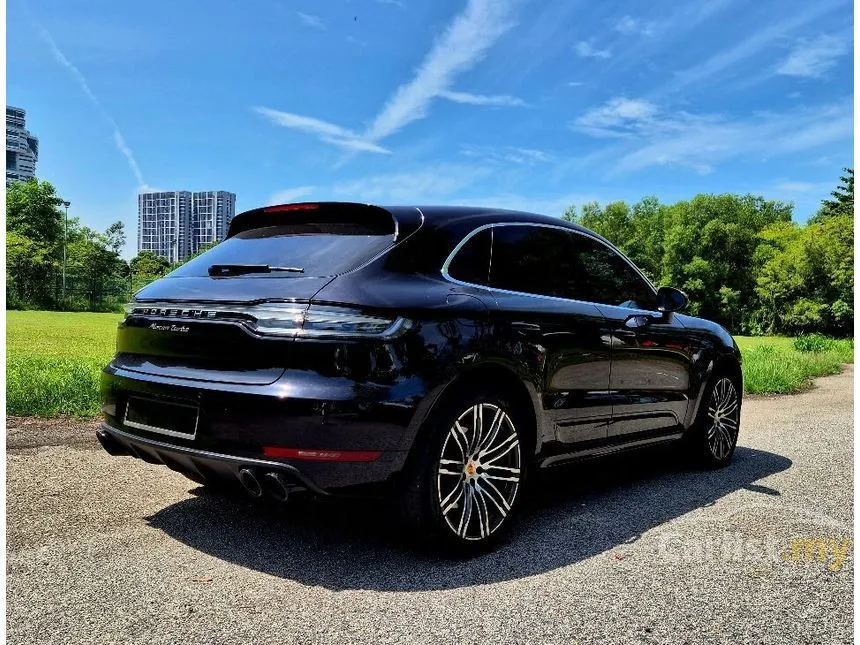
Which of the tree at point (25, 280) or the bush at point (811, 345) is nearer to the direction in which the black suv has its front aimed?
the bush

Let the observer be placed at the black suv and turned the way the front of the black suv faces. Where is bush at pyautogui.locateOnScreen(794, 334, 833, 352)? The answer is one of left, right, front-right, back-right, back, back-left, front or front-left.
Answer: front

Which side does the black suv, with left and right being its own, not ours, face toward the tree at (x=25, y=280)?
left

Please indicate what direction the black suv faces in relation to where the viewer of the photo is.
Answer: facing away from the viewer and to the right of the viewer
